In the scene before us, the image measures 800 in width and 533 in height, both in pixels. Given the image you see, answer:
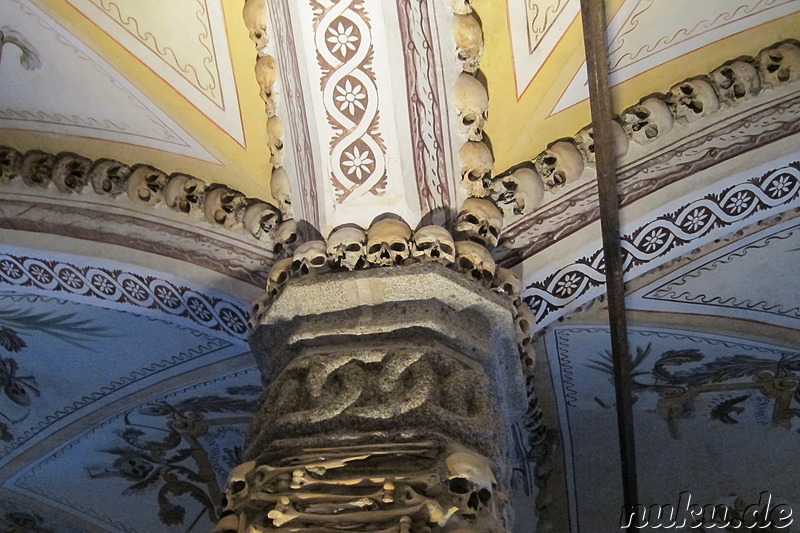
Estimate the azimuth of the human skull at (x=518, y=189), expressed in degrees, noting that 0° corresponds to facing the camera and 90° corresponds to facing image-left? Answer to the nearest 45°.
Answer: approximately 45°

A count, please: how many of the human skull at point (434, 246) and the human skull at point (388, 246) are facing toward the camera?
2

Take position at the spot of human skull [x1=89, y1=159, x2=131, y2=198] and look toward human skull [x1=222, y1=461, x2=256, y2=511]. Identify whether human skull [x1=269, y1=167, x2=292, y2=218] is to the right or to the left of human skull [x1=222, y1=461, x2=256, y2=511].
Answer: left

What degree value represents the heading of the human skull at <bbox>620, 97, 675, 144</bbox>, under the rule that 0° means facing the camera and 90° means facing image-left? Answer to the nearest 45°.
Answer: approximately 45°

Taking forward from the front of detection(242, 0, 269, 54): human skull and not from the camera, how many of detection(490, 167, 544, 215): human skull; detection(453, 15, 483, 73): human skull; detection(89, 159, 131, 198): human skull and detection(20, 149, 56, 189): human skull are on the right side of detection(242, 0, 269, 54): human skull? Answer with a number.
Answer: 2

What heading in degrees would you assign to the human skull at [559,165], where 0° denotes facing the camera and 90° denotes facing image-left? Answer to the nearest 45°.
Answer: approximately 45°
